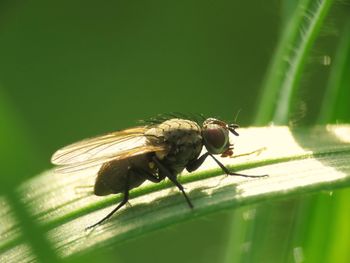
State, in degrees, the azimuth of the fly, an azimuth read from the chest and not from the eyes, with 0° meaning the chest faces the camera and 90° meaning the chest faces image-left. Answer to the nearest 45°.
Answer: approximately 270°

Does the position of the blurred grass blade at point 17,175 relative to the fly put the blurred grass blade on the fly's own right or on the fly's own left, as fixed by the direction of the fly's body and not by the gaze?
on the fly's own right

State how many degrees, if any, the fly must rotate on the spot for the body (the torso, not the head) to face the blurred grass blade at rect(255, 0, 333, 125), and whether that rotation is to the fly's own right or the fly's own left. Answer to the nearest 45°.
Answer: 0° — it already faces it
